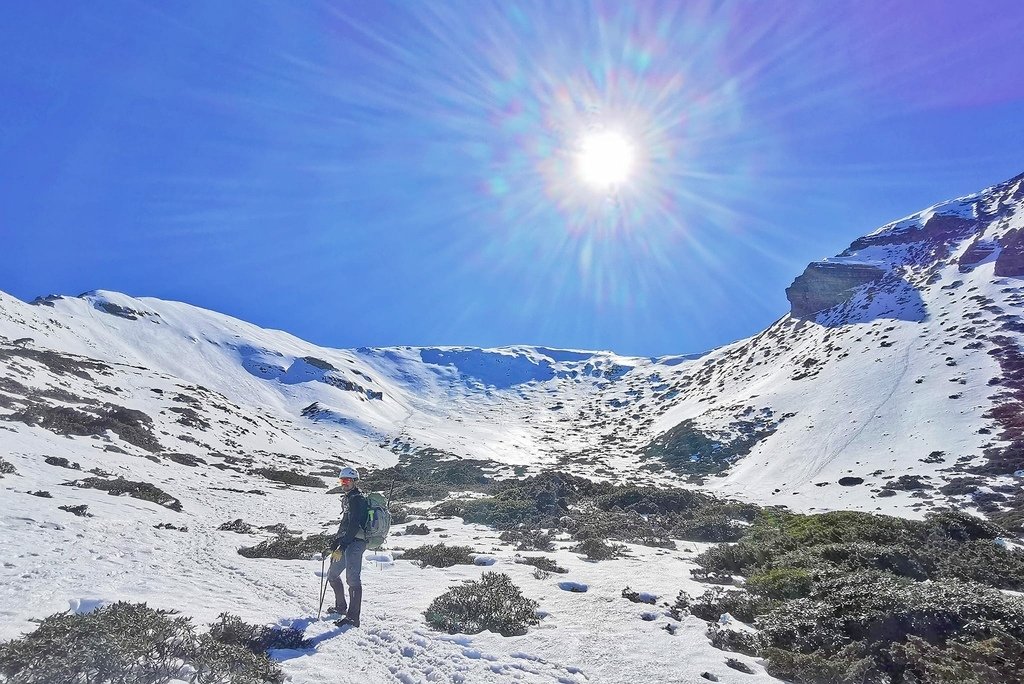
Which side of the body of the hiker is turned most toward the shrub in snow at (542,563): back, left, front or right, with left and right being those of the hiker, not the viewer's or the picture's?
back

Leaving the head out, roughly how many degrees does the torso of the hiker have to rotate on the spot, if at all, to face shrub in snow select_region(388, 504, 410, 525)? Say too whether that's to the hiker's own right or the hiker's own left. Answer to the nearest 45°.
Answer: approximately 135° to the hiker's own right

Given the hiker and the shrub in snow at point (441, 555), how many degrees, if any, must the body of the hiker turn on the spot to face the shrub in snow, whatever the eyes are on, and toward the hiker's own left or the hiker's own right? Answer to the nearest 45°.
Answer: approximately 180°

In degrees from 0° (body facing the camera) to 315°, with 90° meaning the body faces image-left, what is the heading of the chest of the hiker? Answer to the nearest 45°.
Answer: approximately 45°

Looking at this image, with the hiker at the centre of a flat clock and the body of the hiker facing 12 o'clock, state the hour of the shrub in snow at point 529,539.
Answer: The shrub in snow is roughly at 6 o'clock from the hiker.

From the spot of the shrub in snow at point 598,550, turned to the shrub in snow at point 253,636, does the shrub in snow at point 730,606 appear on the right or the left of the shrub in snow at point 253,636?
left

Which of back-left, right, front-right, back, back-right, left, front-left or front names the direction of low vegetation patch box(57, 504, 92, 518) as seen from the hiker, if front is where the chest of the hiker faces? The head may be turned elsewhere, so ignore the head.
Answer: right

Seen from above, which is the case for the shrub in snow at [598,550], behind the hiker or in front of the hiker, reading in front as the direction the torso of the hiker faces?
behind

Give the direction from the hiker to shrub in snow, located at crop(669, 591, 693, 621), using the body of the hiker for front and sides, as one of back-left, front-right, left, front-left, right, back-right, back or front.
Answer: back-left

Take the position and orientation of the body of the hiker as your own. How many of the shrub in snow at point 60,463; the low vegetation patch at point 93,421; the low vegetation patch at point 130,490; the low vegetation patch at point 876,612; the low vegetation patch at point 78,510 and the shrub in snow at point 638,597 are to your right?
4

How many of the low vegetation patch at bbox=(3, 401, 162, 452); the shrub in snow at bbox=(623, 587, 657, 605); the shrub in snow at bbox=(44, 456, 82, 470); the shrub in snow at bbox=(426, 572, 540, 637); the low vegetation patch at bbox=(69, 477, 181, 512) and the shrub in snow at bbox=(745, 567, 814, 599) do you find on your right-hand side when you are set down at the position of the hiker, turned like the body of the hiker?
3

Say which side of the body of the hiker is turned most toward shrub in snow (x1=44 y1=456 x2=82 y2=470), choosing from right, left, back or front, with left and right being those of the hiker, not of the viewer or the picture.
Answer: right

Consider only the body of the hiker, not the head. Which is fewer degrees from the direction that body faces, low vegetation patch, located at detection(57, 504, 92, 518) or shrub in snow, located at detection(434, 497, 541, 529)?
the low vegetation patch
